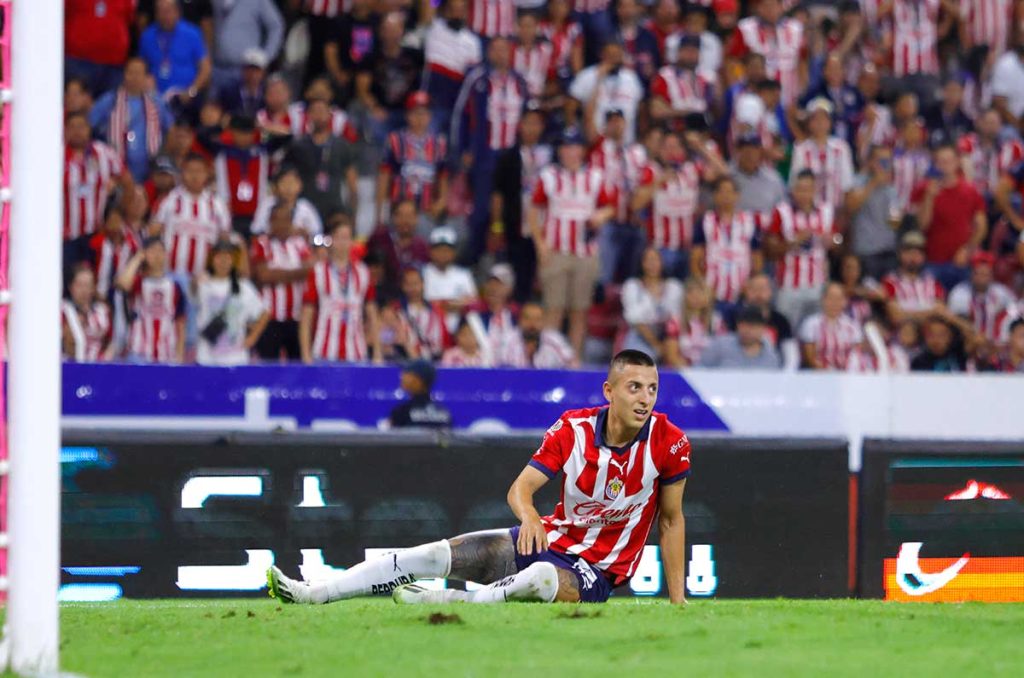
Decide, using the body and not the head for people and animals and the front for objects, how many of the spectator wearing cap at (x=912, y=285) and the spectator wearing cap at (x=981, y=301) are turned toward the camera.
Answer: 2

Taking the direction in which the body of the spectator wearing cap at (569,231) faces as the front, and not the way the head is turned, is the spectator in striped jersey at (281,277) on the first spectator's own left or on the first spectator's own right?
on the first spectator's own right

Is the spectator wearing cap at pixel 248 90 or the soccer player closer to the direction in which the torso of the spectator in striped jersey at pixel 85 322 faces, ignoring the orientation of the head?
the soccer player

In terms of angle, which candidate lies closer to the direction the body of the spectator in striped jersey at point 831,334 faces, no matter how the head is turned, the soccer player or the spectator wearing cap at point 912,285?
the soccer player

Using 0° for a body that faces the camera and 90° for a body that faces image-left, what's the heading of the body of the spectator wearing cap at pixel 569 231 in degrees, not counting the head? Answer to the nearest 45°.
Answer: approximately 0°

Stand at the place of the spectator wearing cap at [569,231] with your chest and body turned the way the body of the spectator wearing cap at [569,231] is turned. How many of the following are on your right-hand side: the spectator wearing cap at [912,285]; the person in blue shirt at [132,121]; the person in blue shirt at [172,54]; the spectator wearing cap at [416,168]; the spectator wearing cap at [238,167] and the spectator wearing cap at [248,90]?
5

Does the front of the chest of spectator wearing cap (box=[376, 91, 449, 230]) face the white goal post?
yes
